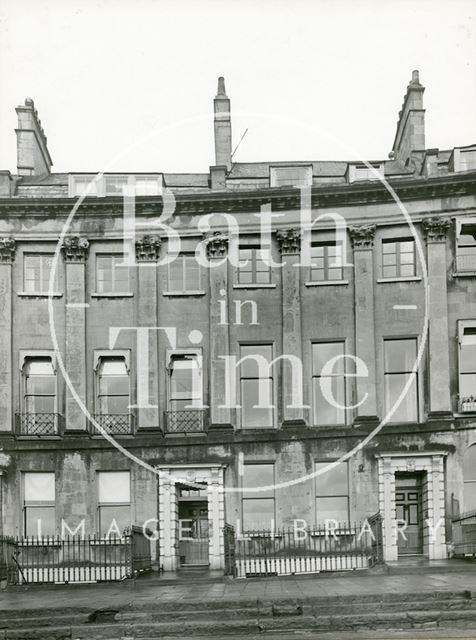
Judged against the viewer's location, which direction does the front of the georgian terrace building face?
facing the viewer
